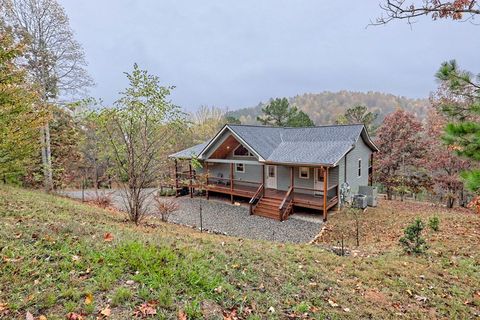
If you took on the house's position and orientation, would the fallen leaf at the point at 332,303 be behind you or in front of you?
in front

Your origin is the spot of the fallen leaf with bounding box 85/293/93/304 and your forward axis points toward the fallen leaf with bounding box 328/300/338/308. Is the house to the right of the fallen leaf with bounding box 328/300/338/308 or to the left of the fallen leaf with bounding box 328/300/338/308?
left

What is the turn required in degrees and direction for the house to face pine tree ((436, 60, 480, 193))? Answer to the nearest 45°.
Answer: approximately 45° to its left

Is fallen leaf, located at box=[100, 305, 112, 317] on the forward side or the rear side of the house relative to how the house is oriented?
on the forward side

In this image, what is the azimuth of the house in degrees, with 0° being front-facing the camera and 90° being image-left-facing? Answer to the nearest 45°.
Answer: approximately 45°

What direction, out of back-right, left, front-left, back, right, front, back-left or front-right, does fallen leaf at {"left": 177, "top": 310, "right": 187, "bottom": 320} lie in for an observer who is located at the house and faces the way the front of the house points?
front-left

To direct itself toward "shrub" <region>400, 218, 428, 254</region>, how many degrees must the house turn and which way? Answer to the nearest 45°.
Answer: approximately 45° to its left

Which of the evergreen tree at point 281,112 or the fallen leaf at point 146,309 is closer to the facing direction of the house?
the fallen leaf
